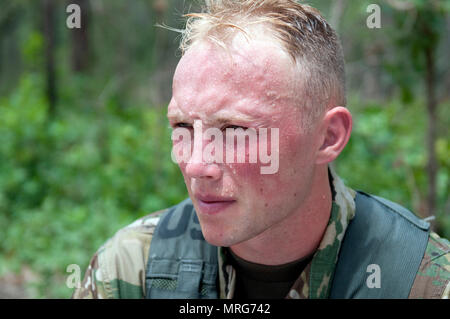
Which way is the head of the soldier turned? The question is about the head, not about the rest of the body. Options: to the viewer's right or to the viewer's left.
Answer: to the viewer's left

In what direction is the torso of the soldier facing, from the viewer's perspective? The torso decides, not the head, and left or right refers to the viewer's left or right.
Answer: facing the viewer and to the left of the viewer

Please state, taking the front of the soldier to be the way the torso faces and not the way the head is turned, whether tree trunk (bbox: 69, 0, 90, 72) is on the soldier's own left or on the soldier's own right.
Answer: on the soldier's own right

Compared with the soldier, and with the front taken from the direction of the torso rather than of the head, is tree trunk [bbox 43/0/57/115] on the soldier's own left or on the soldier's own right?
on the soldier's own right

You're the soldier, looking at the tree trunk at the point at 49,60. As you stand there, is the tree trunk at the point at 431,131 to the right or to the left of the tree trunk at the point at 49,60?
right

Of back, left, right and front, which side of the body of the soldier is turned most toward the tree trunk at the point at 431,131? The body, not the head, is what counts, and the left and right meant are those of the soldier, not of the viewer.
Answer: back
